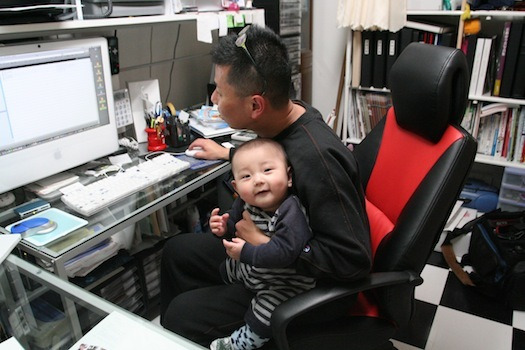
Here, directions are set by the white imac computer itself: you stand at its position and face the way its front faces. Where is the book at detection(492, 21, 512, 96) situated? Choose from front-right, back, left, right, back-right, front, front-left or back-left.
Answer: front-left

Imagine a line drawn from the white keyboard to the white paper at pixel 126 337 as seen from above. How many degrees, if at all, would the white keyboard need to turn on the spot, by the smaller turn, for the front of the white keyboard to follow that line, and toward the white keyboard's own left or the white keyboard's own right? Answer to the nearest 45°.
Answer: approximately 45° to the white keyboard's own right

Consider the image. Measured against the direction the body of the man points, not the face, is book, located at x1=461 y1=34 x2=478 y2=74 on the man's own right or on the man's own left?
on the man's own right

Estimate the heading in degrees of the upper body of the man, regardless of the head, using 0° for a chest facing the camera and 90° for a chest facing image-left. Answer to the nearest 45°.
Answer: approximately 90°

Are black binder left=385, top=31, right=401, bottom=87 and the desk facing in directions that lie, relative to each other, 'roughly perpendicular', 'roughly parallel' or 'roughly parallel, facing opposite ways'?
roughly perpendicular

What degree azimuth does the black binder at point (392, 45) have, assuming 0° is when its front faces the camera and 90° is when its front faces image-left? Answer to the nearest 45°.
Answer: approximately 0°

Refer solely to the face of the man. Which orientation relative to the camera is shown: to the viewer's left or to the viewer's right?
to the viewer's left

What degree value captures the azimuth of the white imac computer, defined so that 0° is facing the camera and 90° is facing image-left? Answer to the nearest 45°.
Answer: approximately 315°

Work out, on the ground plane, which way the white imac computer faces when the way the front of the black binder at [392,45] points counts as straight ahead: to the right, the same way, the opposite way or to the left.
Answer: to the left

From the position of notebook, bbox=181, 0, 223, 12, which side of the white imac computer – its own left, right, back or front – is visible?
left

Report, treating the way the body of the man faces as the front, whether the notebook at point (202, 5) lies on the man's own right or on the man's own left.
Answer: on the man's own right
